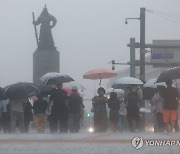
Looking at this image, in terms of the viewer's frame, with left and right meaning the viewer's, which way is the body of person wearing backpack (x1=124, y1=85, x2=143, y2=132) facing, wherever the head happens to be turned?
facing away from the viewer
